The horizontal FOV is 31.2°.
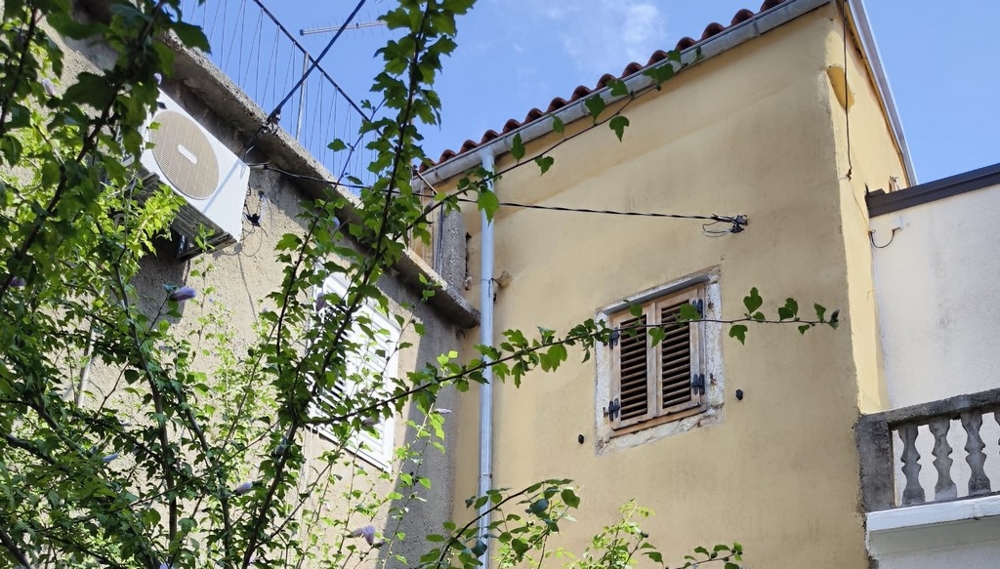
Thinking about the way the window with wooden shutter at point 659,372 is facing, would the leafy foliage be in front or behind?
in front

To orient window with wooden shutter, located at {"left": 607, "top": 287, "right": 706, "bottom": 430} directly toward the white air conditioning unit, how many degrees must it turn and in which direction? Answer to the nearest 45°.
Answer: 0° — it already faces it
